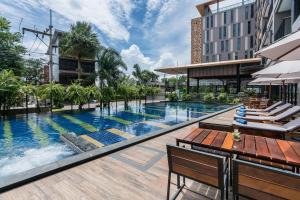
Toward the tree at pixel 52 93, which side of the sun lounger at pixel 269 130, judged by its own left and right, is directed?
front

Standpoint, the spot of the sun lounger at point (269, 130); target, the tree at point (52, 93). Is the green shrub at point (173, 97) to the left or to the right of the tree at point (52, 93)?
right

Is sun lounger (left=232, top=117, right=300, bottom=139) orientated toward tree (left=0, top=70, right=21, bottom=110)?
yes

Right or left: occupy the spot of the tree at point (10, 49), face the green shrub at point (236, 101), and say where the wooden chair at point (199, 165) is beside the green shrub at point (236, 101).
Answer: right

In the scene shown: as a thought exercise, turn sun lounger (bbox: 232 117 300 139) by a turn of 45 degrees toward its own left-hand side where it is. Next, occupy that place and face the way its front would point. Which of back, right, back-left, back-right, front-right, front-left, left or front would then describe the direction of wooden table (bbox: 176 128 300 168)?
front-left

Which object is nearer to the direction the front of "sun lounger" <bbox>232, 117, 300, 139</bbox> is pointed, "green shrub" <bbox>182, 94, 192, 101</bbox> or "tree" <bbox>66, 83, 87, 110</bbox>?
the tree

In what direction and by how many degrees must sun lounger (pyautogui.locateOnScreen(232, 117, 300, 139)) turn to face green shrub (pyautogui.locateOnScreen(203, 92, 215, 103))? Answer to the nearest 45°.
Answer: approximately 90° to its right

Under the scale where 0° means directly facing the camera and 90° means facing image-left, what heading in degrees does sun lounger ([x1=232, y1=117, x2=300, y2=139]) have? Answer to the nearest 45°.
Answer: approximately 90°

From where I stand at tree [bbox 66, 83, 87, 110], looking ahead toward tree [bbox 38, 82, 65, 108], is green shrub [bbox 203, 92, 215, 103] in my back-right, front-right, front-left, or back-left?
back-right

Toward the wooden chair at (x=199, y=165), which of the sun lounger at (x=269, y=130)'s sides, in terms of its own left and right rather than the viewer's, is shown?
left

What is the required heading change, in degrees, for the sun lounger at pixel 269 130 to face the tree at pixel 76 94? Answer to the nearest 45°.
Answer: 0° — it already faces it

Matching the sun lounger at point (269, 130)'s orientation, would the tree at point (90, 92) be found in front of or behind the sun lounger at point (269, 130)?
in front
